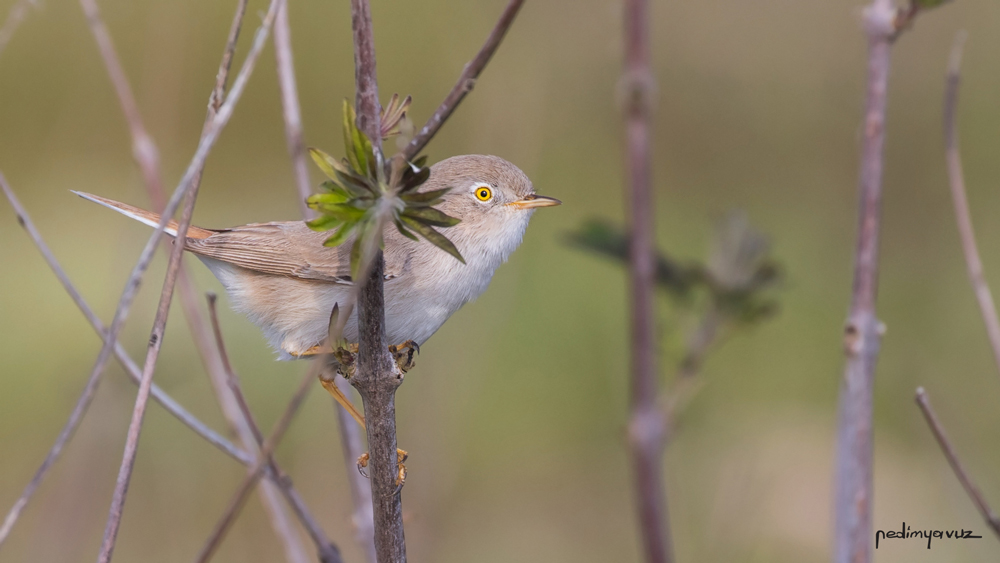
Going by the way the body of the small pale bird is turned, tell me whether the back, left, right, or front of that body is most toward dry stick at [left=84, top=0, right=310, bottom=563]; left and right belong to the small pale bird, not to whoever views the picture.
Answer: back

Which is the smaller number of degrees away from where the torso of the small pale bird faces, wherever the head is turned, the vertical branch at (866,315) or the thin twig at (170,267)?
the vertical branch

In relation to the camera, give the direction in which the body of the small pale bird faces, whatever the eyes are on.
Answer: to the viewer's right

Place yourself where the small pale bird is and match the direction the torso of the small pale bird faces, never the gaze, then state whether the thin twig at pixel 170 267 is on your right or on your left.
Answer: on your right
